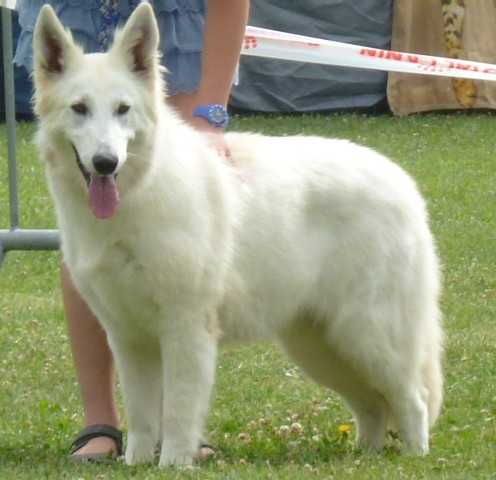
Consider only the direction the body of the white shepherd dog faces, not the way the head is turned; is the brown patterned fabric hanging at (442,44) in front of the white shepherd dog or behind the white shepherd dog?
behind

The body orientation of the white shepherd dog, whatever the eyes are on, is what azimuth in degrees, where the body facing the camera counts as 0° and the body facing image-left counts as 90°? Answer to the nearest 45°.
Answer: approximately 45°

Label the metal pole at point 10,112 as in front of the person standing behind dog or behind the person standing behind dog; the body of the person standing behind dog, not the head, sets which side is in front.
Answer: behind

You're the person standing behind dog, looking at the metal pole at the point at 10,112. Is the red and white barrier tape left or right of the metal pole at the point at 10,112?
right

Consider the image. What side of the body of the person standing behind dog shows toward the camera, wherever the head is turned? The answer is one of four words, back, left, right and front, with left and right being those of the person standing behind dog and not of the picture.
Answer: front

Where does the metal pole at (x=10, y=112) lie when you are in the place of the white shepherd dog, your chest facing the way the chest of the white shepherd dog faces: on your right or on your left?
on your right

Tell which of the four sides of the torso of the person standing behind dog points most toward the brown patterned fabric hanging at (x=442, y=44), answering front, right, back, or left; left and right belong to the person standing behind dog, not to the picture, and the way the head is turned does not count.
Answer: back

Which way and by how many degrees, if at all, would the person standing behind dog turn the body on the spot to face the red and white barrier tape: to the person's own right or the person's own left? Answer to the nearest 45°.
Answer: approximately 180°

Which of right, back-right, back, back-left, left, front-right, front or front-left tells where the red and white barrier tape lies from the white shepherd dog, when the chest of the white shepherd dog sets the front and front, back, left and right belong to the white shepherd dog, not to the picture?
back-right
